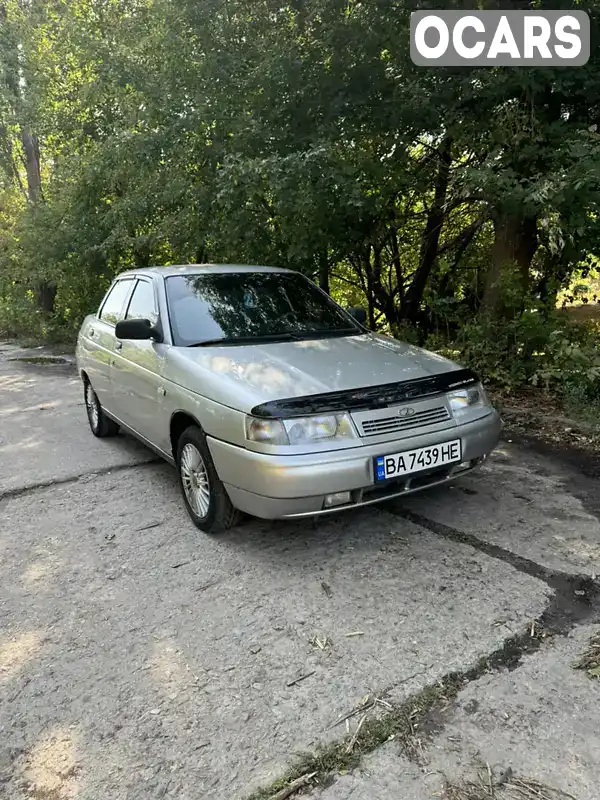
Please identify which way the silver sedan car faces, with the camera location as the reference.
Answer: facing the viewer and to the right of the viewer
